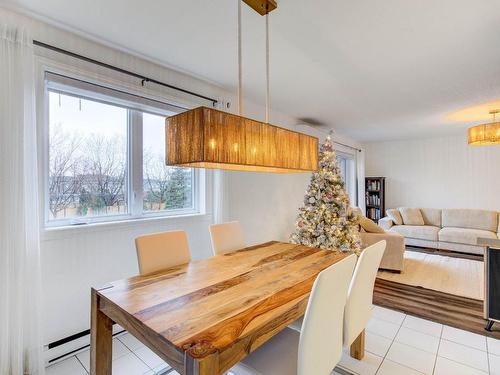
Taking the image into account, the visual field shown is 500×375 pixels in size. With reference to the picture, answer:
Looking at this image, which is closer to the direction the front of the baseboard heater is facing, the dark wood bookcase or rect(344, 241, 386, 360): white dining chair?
the white dining chair

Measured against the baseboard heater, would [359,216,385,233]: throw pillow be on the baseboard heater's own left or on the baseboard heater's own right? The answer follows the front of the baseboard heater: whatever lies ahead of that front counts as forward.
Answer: on the baseboard heater's own left

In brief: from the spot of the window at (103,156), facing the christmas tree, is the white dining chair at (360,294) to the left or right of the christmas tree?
right

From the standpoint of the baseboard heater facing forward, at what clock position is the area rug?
The area rug is roughly at 11 o'clock from the baseboard heater.

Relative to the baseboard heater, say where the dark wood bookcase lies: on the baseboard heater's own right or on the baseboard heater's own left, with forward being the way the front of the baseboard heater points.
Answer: on the baseboard heater's own left

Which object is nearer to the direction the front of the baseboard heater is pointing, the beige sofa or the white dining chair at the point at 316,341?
the white dining chair

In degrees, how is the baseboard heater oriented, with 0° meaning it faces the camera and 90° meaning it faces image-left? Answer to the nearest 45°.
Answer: approximately 315°
